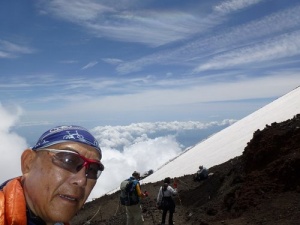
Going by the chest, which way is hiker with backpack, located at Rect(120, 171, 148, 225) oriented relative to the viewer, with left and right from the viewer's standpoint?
facing away from the viewer and to the right of the viewer
